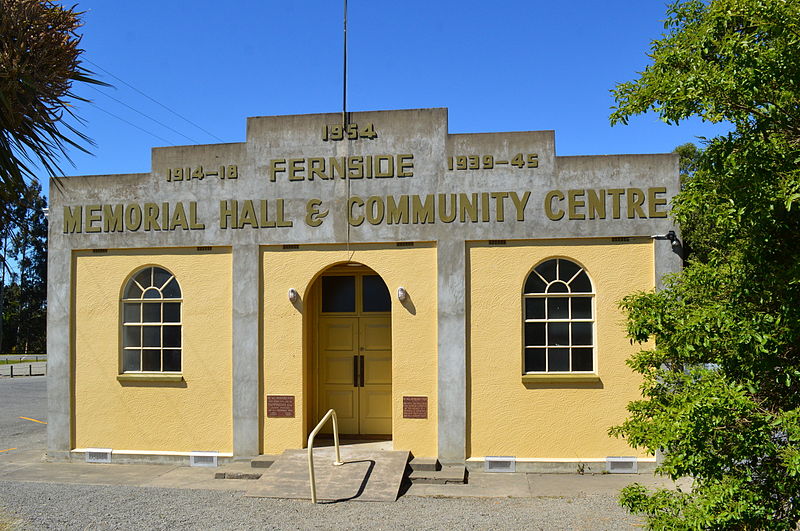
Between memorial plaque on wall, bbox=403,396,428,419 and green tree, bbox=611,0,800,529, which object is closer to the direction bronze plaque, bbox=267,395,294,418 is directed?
the green tree

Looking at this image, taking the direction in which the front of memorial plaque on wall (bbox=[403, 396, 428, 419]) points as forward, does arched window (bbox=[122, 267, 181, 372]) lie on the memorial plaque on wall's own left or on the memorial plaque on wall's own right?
on the memorial plaque on wall's own right

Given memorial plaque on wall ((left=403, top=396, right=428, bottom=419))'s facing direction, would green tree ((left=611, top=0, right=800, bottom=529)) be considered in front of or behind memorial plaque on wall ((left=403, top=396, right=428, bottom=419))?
in front

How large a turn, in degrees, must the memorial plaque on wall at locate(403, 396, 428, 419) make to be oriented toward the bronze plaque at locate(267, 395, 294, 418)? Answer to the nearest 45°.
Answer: approximately 90° to its right

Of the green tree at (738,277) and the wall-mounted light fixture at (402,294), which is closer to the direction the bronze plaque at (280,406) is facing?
the green tree

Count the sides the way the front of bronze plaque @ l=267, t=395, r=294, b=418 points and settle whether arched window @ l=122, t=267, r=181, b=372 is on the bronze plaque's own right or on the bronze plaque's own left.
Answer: on the bronze plaque's own right

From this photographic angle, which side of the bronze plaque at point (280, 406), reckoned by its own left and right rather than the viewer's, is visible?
front

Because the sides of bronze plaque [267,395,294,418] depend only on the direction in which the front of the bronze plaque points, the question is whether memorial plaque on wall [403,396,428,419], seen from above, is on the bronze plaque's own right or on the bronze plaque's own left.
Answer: on the bronze plaque's own left

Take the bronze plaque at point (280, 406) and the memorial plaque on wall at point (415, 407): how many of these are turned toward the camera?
2

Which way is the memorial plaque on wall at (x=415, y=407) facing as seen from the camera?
toward the camera

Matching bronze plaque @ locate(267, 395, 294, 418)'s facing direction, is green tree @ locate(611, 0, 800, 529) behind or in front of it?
in front

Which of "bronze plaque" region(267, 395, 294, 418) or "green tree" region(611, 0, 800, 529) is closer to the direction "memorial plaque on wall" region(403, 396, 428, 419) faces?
the green tree

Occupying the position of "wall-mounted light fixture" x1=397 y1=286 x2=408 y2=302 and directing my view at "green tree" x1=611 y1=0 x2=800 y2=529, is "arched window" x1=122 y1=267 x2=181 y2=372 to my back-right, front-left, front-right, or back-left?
back-right
